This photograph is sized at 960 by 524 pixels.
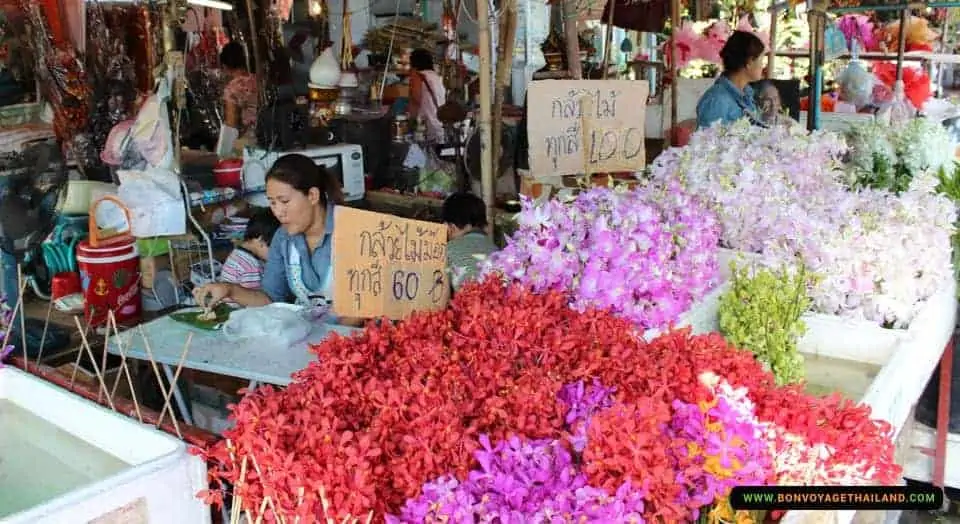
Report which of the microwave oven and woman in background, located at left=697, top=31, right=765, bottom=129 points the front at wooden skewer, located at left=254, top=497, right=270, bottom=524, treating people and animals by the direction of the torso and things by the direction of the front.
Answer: the microwave oven

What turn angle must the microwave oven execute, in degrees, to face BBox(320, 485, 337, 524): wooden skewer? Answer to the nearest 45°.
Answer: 0° — it already faces it

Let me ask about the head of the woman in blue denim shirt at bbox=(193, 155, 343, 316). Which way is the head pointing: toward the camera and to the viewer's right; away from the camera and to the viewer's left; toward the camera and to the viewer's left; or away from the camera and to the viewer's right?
toward the camera and to the viewer's left

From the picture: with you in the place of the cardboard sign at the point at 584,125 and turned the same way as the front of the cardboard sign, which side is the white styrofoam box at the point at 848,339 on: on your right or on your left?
on your left

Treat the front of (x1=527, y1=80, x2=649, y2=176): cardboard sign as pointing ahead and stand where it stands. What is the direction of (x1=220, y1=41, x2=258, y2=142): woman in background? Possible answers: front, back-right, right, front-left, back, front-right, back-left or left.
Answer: back-right

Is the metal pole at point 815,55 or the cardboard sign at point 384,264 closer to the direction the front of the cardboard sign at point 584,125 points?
the cardboard sign

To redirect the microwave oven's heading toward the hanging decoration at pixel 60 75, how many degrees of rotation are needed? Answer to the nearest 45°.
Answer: approximately 90° to its right

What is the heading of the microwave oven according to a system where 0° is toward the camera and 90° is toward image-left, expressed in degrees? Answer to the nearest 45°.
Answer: approximately 0°

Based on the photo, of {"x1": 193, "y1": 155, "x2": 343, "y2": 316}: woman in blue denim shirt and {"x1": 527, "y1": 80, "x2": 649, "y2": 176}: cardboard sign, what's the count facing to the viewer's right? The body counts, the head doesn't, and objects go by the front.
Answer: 0
